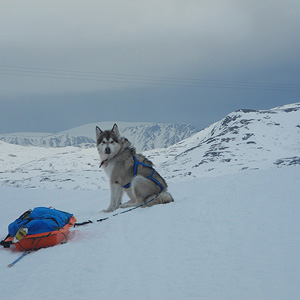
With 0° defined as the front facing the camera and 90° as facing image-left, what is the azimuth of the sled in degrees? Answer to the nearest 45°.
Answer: approximately 270°

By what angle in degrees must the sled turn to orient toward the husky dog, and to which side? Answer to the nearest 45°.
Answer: approximately 45° to its left
